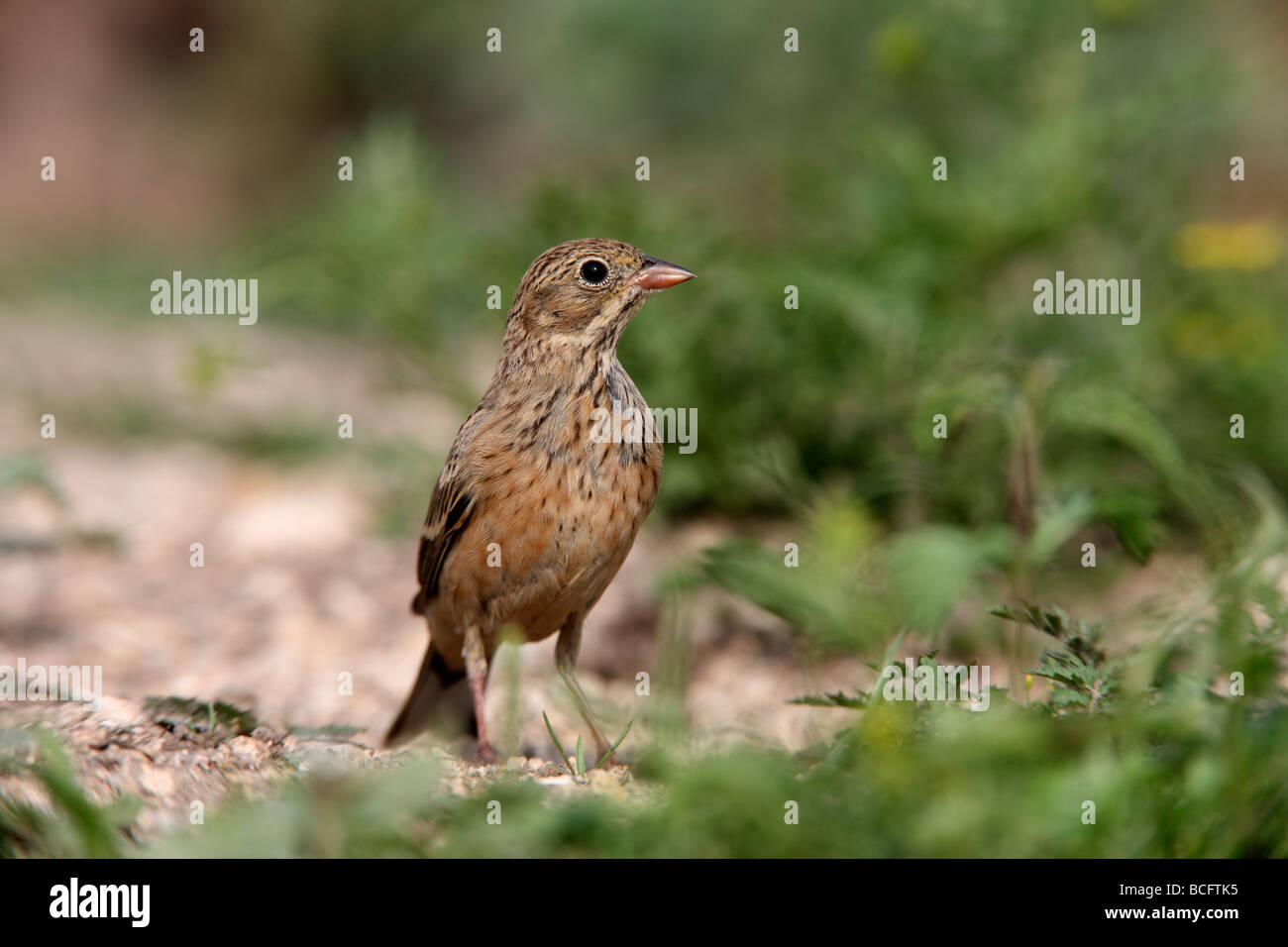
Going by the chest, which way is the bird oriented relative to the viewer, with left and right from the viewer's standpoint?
facing the viewer and to the right of the viewer
